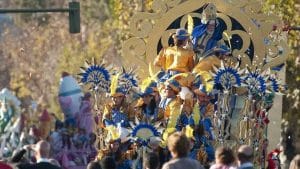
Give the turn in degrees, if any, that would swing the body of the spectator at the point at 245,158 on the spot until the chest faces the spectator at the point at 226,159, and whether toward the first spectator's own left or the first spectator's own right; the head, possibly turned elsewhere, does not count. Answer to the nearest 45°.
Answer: approximately 135° to the first spectator's own left

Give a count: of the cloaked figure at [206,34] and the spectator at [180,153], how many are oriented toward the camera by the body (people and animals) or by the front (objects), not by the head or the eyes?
1

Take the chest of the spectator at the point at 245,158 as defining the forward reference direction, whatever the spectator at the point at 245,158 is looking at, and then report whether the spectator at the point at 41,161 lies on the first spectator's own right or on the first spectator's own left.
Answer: on the first spectator's own left

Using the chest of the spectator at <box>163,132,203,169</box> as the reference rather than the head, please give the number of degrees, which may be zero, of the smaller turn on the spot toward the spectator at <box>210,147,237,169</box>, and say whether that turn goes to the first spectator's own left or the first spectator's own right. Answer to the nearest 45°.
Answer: approximately 45° to the first spectator's own right

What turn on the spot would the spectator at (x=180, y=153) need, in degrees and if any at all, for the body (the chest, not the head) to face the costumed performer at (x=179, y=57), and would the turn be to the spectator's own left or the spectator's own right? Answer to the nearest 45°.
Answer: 0° — they already face them

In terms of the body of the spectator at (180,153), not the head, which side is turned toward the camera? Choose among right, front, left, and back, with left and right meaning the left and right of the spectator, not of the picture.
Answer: back

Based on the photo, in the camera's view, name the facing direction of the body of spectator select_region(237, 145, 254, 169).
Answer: away from the camera

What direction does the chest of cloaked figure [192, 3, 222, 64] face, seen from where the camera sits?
toward the camera
